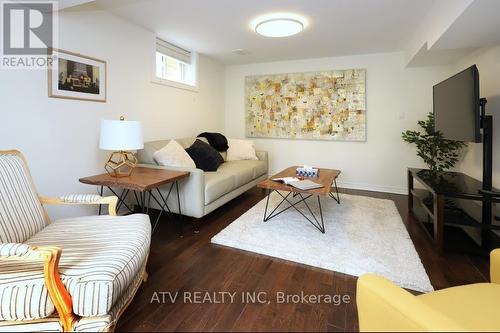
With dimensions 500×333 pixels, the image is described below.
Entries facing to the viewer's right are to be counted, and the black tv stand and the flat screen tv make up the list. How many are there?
0

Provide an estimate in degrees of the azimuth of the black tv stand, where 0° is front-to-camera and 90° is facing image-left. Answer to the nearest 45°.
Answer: approximately 45°

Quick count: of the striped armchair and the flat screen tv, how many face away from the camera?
0

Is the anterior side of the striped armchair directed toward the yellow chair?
yes

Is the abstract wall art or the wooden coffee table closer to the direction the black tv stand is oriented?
the wooden coffee table

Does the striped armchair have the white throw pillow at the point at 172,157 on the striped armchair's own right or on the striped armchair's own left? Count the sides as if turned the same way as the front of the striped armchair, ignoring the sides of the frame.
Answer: on the striped armchair's own left

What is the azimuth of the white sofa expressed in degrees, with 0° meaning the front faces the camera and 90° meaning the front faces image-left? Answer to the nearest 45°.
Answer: approximately 315°

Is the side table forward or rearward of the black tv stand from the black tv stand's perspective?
forward
